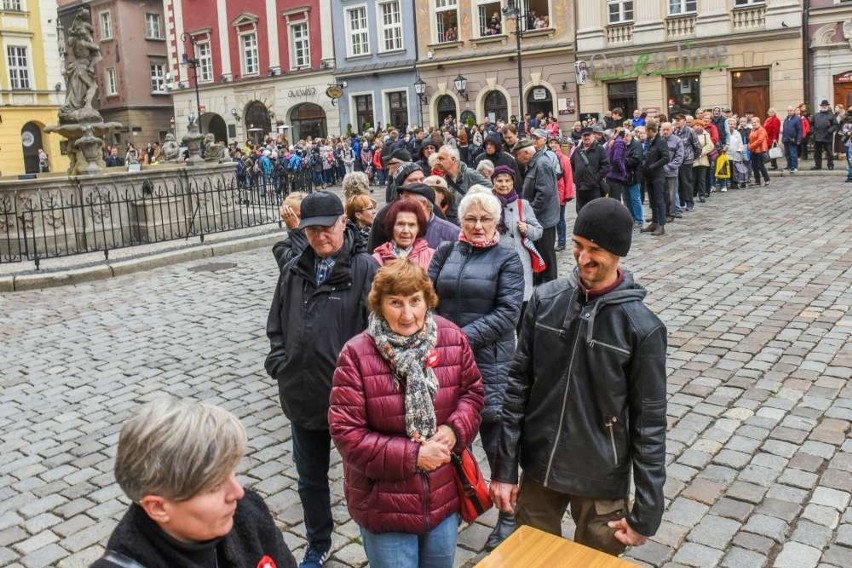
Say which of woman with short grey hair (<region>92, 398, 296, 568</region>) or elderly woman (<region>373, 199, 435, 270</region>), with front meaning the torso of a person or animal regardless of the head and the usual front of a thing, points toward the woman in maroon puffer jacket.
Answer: the elderly woman

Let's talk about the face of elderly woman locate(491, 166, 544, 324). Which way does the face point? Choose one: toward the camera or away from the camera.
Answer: toward the camera

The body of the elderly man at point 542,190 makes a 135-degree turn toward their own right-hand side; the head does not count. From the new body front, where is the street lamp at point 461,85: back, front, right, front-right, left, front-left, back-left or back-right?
front-left

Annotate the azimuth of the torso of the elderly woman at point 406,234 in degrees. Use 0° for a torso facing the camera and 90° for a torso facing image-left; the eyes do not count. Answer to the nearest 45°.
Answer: approximately 0°

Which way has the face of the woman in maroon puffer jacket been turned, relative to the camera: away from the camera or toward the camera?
toward the camera

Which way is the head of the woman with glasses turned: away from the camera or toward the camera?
toward the camera

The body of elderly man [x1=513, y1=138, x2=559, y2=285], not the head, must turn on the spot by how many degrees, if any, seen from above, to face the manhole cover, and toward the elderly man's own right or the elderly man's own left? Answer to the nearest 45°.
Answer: approximately 45° to the elderly man's own right

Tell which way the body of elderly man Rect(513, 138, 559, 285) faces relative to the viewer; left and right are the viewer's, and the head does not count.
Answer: facing to the left of the viewer

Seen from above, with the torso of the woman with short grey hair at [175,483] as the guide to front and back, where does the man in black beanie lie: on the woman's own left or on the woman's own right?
on the woman's own left

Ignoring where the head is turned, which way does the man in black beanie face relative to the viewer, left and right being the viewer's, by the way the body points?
facing the viewer and to the left of the viewer

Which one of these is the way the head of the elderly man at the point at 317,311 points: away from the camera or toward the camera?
toward the camera

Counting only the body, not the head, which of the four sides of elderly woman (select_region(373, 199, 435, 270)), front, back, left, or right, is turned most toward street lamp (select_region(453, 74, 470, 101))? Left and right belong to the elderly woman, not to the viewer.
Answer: back

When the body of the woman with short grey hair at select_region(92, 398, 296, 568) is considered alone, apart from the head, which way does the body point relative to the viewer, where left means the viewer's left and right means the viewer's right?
facing the viewer and to the right of the viewer

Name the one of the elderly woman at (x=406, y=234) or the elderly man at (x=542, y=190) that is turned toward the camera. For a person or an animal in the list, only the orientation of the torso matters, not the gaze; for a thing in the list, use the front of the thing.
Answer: the elderly woman
